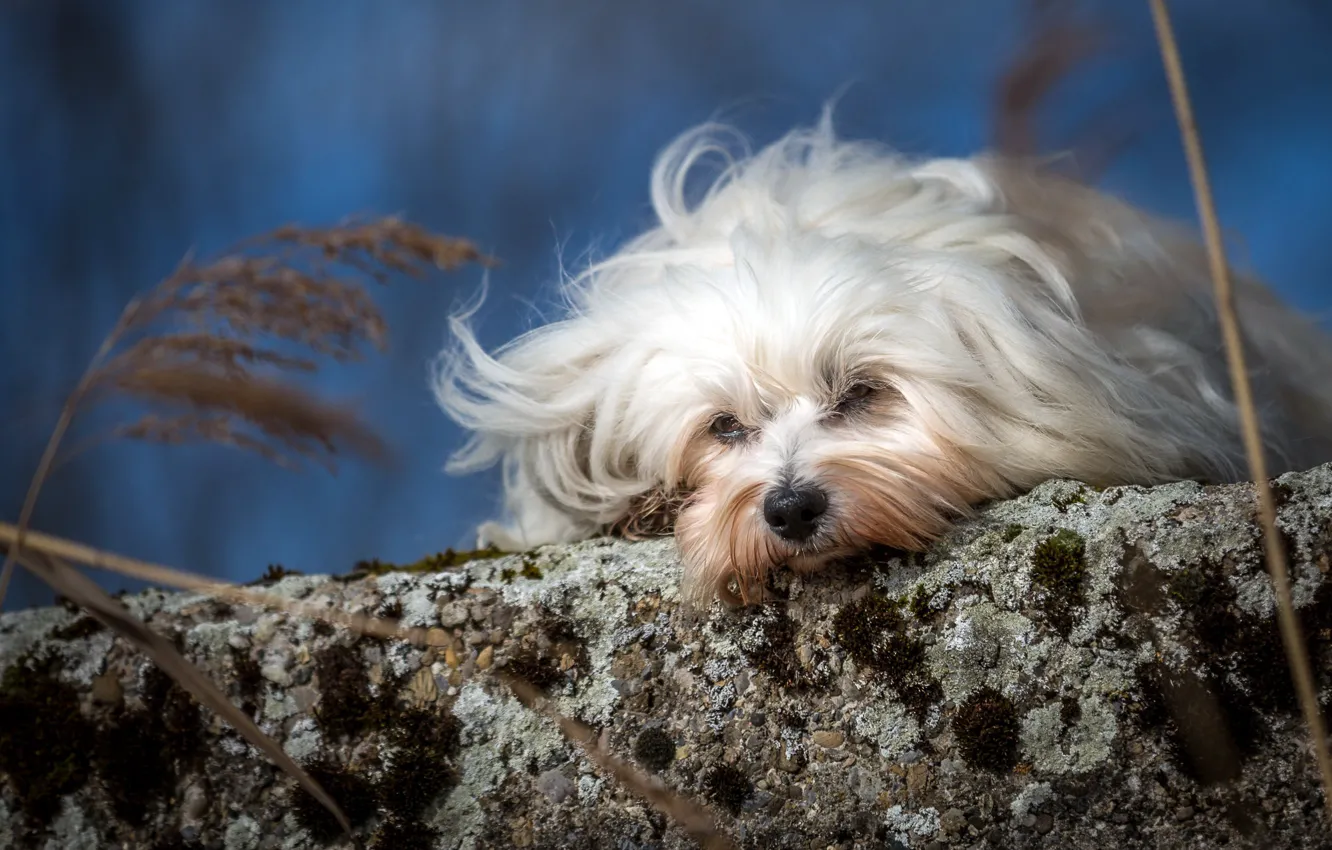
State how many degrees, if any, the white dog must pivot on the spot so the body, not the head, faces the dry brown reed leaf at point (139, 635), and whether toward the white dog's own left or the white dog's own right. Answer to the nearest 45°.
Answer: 0° — it already faces it

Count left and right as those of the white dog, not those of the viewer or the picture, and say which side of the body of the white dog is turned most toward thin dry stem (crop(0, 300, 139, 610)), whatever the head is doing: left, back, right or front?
front

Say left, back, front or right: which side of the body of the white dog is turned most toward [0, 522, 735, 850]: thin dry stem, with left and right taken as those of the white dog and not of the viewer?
front

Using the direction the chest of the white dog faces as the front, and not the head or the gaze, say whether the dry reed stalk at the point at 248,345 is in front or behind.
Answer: in front
